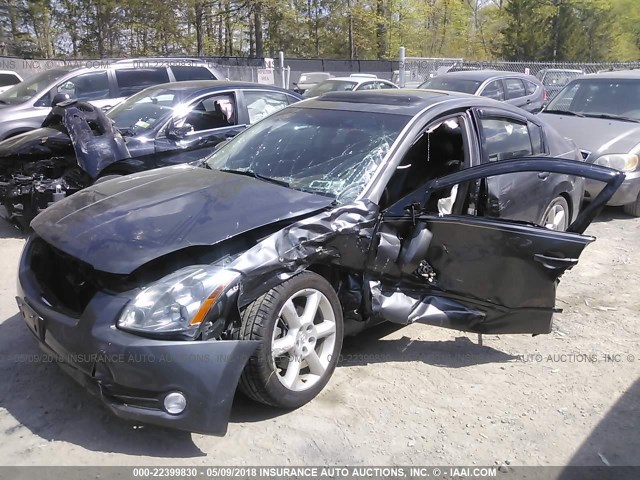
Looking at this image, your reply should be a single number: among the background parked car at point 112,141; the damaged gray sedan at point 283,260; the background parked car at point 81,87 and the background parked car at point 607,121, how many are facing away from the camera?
0

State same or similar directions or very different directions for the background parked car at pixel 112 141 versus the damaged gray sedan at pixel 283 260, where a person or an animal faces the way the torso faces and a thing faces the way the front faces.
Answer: same or similar directions

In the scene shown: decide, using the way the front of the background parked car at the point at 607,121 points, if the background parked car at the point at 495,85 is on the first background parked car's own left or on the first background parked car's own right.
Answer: on the first background parked car's own right

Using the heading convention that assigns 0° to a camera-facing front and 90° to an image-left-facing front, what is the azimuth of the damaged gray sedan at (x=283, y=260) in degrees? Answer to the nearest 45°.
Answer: approximately 45°

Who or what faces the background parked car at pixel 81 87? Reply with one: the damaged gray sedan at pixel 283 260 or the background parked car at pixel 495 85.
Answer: the background parked car at pixel 495 85

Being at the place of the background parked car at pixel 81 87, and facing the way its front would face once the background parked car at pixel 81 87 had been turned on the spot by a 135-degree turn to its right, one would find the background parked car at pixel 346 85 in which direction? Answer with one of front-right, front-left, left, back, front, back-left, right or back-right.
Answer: front-right

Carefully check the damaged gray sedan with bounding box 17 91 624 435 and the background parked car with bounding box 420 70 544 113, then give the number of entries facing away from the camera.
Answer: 0

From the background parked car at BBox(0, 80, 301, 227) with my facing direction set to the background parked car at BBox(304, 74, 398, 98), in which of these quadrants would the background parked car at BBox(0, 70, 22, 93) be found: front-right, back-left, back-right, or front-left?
front-left

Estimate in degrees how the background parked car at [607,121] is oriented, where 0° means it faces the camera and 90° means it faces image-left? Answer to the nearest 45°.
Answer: approximately 45°

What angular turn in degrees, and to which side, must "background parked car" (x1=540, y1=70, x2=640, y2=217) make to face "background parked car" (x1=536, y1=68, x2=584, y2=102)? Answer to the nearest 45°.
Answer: approximately 135° to its right

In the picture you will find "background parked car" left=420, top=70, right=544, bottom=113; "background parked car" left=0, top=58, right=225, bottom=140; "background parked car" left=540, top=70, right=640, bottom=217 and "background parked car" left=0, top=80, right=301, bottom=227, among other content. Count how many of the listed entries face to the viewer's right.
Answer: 0

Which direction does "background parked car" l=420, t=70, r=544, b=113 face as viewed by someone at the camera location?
facing the viewer and to the left of the viewer

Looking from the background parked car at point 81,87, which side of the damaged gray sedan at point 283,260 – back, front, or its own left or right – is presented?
right

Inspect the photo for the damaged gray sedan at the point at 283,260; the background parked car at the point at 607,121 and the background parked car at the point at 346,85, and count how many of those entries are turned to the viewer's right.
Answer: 0
